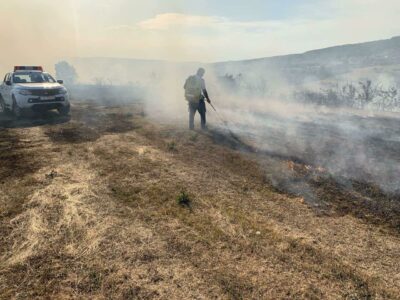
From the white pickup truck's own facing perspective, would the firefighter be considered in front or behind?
in front

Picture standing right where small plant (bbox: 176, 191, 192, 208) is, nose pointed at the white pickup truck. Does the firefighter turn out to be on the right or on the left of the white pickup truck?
right

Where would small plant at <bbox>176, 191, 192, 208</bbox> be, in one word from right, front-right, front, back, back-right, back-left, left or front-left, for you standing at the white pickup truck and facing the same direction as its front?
front-right

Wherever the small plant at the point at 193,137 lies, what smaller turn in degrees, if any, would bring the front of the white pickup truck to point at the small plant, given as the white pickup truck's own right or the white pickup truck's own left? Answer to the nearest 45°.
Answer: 0° — it already faces it

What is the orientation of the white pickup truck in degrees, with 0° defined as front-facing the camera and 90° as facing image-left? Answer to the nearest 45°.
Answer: approximately 315°
